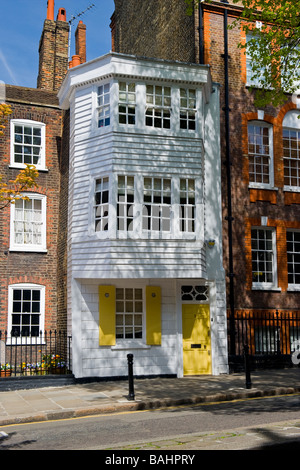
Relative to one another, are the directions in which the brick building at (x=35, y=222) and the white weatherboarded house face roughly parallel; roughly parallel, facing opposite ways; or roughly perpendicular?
roughly parallel

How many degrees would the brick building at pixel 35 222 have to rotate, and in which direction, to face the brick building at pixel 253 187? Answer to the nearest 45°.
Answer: approximately 90° to its left

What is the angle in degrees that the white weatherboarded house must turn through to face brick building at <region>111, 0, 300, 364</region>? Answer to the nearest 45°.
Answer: approximately 135° to its left

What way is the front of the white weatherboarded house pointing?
toward the camera

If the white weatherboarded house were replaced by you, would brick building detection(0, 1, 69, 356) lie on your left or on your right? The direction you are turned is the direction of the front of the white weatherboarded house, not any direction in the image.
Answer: on your right

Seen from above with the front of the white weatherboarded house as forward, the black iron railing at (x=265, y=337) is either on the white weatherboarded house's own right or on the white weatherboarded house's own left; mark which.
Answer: on the white weatherboarded house's own left

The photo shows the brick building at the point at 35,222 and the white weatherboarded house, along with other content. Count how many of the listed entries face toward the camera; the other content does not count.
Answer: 2
